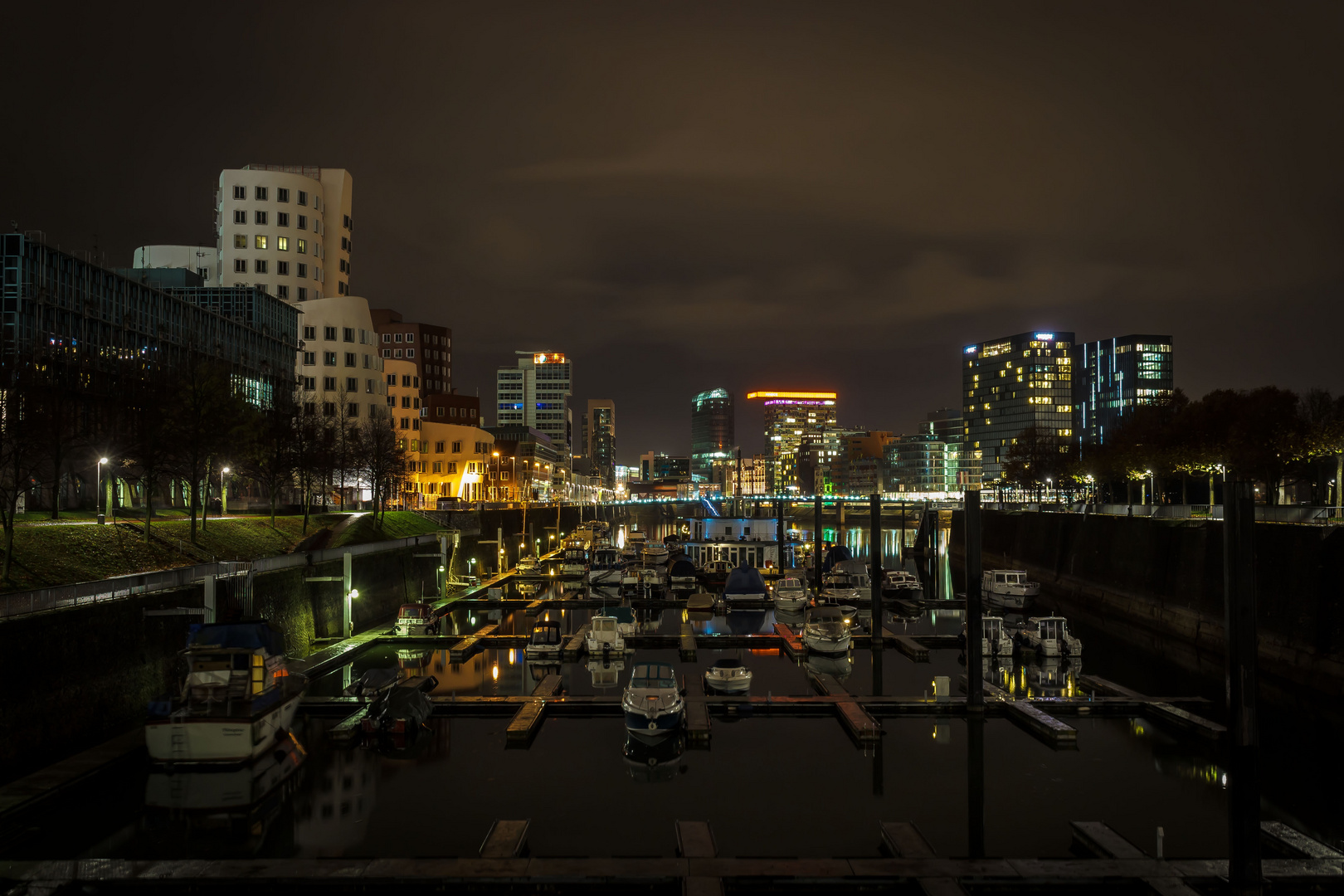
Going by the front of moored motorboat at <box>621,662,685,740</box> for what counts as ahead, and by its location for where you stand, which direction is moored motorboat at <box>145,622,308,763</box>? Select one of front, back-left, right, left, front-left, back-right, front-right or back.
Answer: right

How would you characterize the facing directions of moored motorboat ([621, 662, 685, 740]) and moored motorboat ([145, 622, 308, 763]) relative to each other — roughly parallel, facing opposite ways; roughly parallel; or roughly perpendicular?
roughly parallel, facing opposite ways

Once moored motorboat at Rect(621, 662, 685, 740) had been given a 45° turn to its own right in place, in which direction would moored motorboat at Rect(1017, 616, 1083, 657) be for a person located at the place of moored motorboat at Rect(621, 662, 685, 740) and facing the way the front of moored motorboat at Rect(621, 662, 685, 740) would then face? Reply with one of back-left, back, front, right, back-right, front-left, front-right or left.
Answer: back

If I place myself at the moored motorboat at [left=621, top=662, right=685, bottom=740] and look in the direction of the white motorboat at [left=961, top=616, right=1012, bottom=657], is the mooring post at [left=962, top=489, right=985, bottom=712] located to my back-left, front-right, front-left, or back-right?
front-right

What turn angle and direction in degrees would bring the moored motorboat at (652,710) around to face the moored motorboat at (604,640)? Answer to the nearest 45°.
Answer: approximately 180°

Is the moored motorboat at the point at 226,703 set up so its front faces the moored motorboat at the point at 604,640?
yes

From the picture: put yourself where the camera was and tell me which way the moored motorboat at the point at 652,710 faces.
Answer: facing the viewer

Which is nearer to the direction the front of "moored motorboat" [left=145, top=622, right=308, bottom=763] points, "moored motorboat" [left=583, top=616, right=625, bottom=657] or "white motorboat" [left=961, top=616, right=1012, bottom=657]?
the moored motorboat

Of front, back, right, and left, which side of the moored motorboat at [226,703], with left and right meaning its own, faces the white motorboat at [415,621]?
front

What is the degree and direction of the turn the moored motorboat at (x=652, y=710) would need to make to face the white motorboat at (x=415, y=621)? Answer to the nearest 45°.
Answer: approximately 135° to its right

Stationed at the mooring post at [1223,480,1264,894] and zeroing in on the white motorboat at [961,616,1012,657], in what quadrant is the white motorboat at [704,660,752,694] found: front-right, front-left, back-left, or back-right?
front-left

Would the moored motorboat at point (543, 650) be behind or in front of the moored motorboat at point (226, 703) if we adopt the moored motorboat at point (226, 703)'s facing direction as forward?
in front
